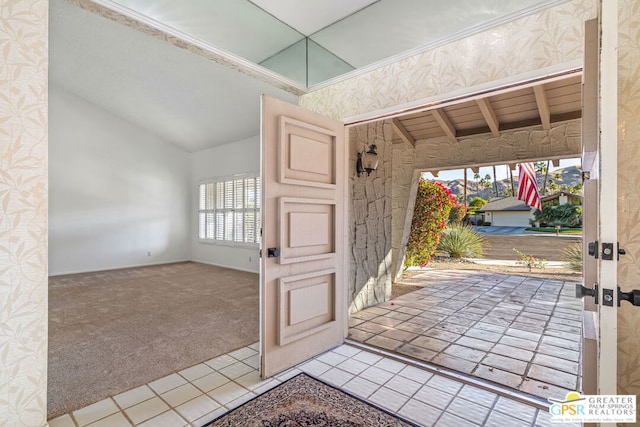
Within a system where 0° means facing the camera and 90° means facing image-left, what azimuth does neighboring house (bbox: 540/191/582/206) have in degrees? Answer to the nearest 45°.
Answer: approximately 0°

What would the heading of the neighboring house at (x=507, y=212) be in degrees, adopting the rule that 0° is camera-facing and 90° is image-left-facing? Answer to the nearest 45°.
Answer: approximately 0°

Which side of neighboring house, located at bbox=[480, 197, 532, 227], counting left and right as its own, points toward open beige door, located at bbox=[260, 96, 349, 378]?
front

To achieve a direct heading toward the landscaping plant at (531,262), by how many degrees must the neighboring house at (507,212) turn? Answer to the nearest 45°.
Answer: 0° — it already faces it

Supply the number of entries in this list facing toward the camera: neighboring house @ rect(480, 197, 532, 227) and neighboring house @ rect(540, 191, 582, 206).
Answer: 2

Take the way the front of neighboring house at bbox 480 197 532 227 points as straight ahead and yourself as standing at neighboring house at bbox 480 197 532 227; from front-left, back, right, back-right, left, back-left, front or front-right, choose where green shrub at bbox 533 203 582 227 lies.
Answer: front-left

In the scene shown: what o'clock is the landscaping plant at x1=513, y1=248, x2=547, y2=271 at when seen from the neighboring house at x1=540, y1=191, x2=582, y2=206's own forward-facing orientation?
The landscaping plant is roughly at 12 o'clock from the neighboring house.

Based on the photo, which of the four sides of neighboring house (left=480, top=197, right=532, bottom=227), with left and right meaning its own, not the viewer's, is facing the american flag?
front

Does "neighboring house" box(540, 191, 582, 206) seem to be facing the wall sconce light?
yes

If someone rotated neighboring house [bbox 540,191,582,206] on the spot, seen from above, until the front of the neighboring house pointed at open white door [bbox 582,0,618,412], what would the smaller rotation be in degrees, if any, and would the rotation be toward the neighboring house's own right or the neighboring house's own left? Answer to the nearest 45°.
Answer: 0° — it already faces it

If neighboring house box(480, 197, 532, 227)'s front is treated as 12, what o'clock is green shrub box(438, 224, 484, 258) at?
The green shrub is roughly at 12 o'clock from the neighboring house.

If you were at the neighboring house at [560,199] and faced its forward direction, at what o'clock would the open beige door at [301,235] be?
The open beige door is roughly at 12 o'clock from the neighboring house.

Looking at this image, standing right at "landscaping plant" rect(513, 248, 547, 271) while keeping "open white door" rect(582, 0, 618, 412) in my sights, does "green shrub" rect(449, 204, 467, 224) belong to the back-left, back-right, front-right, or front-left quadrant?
back-right

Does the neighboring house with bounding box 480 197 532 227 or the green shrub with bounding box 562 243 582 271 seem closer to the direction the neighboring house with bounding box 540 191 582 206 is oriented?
the green shrub
